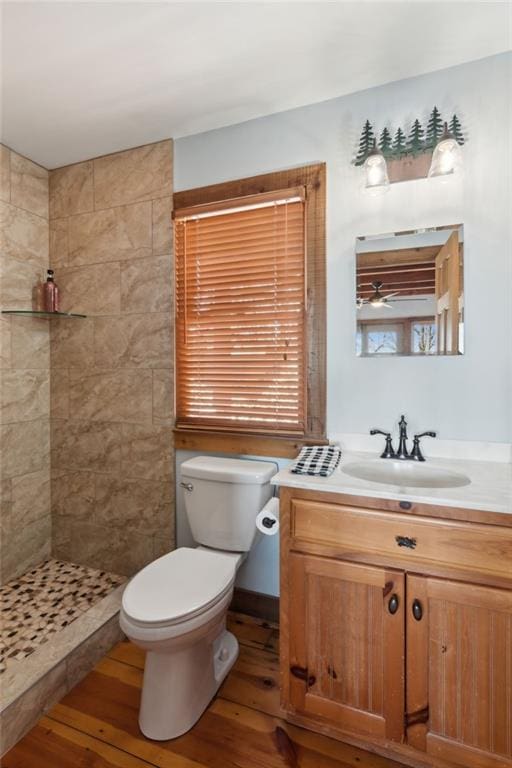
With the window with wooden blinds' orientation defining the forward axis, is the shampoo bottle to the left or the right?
on its right

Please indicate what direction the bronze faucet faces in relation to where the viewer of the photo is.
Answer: facing the viewer

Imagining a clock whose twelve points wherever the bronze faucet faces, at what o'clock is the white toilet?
The white toilet is roughly at 2 o'clock from the bronze faucet.

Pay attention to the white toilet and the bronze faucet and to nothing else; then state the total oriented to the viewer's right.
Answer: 0

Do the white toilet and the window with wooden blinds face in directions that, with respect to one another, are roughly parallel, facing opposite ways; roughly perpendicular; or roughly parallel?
roughly parallel

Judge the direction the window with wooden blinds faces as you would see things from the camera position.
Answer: facing the viewer and to the left of the viewer

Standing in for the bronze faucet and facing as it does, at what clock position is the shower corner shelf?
The shower corner shelf is roughly at 3 o'clock from the bronze faucet.

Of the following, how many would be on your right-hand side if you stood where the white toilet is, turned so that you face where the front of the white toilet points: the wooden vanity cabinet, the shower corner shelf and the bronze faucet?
1

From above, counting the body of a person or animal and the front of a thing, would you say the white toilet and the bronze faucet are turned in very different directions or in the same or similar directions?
same or similar directions

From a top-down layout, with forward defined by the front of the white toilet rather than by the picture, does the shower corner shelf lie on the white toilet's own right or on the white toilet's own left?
on the white toilet's own right
